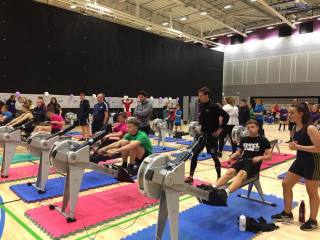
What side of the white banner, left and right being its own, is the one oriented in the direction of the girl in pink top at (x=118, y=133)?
front

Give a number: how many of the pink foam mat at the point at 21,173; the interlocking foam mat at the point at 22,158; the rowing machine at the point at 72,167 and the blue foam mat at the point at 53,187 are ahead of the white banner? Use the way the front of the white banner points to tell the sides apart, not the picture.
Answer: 4

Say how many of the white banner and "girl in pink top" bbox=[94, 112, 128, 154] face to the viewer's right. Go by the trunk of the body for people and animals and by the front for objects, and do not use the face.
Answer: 0

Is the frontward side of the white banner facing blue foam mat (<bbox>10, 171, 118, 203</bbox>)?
yes

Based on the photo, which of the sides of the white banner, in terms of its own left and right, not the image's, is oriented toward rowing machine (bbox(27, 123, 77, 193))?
front

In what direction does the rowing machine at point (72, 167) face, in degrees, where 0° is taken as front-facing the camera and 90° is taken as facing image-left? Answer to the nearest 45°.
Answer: approximately 45°

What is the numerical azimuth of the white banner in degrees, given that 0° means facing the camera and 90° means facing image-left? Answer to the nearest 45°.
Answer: approximately 0°

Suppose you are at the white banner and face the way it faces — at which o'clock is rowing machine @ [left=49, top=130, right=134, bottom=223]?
The rowing machine is roughly at 12 o'clock from the white banner.

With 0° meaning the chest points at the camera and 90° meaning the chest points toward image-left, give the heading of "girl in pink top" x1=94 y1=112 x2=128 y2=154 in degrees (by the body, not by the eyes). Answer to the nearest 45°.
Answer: approximately 45°

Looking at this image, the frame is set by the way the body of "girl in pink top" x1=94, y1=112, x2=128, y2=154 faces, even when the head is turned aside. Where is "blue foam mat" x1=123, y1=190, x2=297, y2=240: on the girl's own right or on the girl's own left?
on the girl's own left

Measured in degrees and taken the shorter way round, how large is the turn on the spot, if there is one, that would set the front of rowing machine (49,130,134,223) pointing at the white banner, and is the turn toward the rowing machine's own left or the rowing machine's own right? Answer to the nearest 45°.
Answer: approximately 135° to the rowing machine's own right
